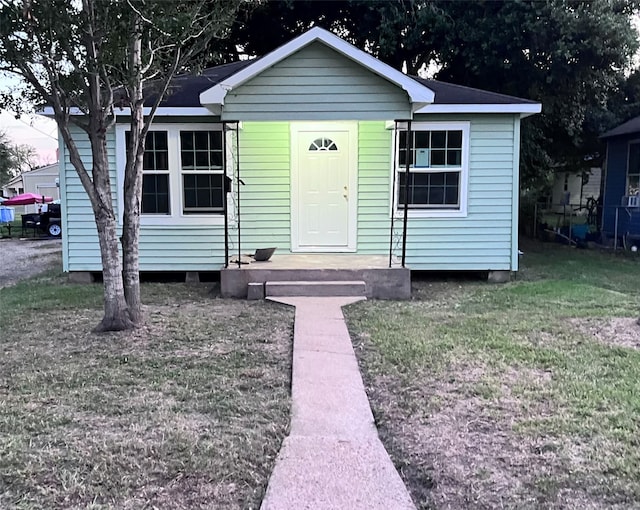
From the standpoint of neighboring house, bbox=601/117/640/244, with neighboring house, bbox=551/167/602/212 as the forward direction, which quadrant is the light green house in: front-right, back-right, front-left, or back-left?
back-left

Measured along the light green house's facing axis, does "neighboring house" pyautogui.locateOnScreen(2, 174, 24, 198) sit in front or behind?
behind

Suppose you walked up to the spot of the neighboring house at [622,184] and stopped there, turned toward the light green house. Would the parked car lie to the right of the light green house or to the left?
right

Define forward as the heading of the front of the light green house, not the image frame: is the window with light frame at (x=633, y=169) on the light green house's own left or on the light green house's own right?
on the light green house's own left

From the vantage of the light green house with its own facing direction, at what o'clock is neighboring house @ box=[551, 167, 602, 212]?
The neighboring house is roughly at 7 o'clock from the light green house.

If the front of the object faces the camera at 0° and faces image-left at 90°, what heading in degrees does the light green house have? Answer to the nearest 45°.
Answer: approximately 0°

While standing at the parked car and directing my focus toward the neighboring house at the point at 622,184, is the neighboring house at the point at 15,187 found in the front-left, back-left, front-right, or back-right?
back-left

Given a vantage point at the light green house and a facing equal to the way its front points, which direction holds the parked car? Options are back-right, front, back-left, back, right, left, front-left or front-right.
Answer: back-right

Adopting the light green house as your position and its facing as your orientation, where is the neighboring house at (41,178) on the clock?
The neighboring house is roughly at 5 o'clock from the light green house.

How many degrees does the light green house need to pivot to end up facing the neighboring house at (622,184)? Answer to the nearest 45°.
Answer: approximately 135° to its left
